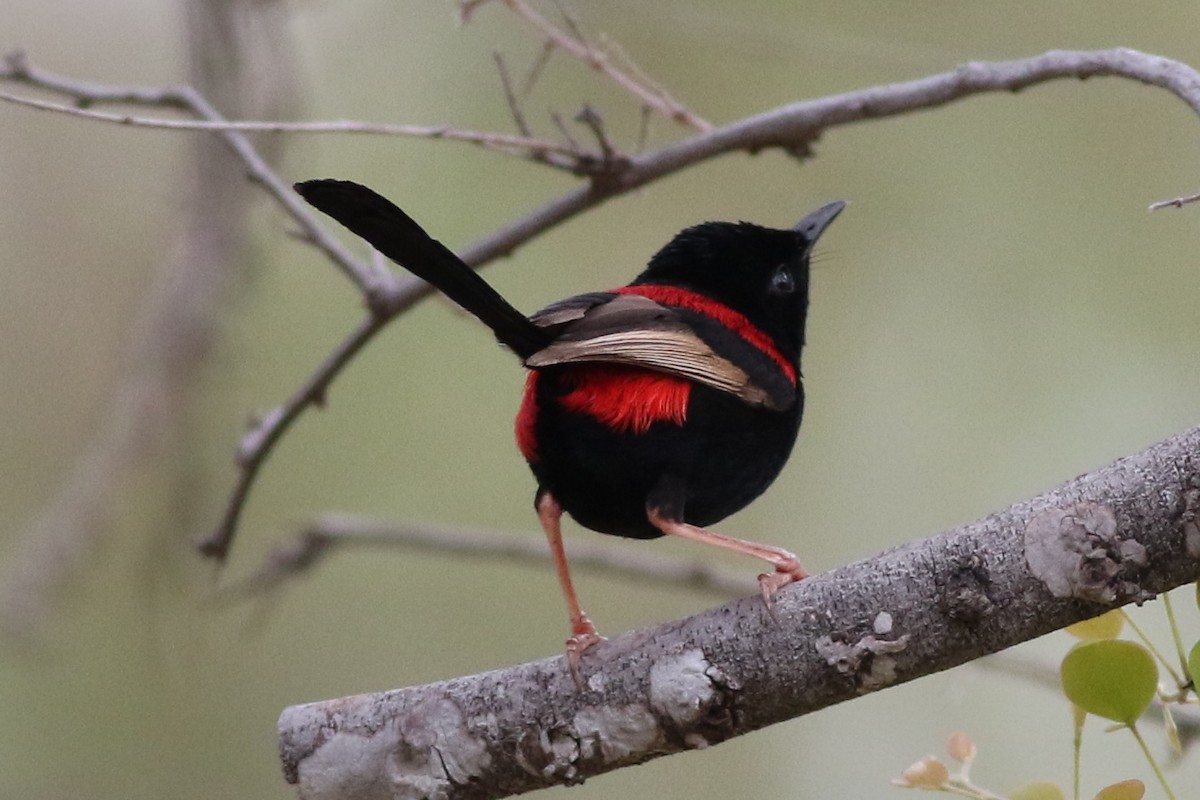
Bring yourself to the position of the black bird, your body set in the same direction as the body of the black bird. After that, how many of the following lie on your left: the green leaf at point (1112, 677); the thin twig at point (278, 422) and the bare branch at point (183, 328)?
2

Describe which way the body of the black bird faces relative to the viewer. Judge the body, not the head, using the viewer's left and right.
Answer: facing away from the viewer and to the right of the viewer

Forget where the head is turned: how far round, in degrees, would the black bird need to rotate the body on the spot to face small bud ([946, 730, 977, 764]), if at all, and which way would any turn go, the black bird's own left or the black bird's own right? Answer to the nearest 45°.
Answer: approximately 45° to the black bird's own right

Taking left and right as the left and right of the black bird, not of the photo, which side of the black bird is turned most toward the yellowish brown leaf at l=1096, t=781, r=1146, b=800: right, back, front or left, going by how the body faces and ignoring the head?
right

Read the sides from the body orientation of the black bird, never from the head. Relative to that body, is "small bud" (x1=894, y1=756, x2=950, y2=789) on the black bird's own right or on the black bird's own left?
on the black bird's own right
